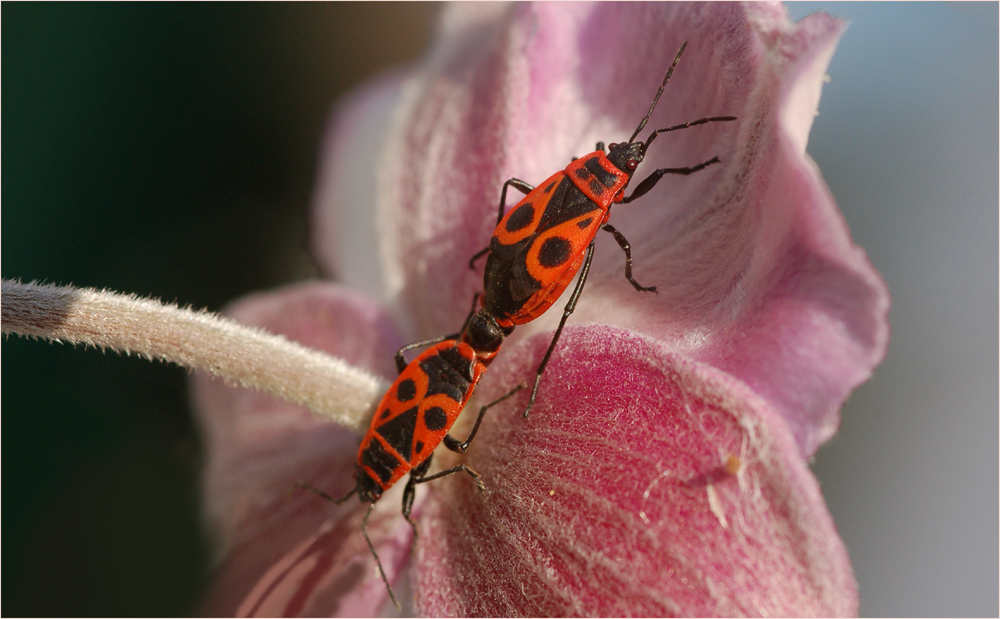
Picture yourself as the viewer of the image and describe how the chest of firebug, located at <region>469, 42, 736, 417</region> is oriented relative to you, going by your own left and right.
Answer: facing away from the viewer and to the right of the viewer

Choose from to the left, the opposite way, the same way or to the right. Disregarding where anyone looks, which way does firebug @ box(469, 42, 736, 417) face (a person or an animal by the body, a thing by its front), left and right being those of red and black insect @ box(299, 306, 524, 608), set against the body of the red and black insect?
the opposite way

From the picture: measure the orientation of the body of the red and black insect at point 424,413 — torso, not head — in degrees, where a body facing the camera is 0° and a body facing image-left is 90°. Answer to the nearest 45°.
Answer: approximately 45°
